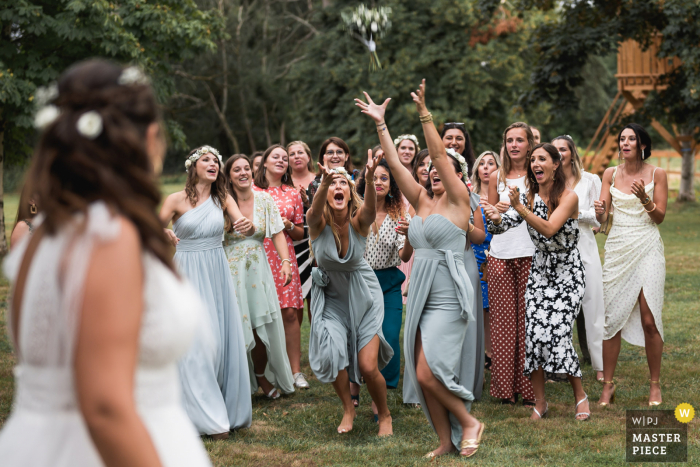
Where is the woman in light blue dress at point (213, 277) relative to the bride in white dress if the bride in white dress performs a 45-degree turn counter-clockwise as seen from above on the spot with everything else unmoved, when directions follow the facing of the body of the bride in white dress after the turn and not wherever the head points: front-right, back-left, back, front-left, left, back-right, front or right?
front

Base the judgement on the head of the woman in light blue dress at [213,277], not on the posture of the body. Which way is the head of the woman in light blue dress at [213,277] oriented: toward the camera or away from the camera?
toward the camera

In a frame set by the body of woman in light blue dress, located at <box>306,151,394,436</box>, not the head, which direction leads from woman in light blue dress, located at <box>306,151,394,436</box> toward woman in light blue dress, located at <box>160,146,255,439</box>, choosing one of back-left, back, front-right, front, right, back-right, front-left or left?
right

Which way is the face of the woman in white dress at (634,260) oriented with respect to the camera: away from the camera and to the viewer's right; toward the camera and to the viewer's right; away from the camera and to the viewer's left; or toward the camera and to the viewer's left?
toward the camera and to the viewer's left

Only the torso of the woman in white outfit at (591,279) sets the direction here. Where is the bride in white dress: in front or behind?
in front

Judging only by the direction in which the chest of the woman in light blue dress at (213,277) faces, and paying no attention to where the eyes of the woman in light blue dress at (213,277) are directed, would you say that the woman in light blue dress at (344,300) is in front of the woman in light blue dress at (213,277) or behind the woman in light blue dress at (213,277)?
in front

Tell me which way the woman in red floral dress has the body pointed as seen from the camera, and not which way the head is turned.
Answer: toward the camera

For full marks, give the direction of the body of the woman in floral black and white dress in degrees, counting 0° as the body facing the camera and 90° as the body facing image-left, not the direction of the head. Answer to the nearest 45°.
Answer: approximately 45°

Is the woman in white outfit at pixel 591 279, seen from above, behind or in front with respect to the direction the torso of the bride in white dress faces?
in front

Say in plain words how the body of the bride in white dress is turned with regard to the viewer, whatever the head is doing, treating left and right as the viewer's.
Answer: facing away from the viewer and to the right of the viewer

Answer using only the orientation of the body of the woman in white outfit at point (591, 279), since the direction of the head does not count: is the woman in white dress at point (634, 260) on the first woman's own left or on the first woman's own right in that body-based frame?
on the first woman's own left

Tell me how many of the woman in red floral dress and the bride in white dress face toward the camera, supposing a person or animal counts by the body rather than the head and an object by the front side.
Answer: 1

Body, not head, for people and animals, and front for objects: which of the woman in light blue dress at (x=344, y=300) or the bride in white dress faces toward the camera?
the woman in light blue dress
